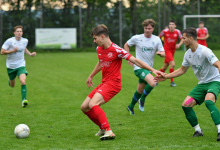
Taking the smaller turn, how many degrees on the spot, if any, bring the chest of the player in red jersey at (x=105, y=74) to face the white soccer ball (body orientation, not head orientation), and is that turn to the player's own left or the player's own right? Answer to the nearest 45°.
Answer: approximately 45° to the player's own right

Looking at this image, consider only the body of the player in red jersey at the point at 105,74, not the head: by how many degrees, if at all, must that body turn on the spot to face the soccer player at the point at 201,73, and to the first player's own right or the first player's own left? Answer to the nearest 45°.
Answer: approximately 135° to the first player's own left

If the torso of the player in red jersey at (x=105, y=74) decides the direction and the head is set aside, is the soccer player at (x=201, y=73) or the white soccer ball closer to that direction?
the white soccer ball

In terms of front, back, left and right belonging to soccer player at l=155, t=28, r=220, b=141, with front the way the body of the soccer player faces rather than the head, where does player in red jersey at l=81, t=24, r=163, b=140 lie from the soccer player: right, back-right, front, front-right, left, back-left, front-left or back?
front-right

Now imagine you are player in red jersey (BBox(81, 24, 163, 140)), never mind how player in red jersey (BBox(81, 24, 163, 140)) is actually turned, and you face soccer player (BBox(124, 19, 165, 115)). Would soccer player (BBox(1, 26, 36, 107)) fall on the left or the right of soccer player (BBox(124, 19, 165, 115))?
left

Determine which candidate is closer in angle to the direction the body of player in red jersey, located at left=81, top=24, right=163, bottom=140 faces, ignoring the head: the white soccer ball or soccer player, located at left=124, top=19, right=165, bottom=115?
the white soccer ball

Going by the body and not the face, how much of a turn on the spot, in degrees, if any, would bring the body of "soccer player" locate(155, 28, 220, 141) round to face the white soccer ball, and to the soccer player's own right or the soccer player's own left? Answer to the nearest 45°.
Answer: approximately 45° to the soccer player's own right

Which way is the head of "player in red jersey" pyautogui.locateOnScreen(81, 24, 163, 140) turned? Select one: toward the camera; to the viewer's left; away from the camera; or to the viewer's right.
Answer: to the viewer's left

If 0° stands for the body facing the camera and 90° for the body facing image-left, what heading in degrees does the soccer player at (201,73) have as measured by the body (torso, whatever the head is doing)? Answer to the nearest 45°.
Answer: approximately 45°

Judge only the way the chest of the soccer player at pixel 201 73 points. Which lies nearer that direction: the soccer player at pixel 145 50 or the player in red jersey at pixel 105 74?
the player in red jersey
